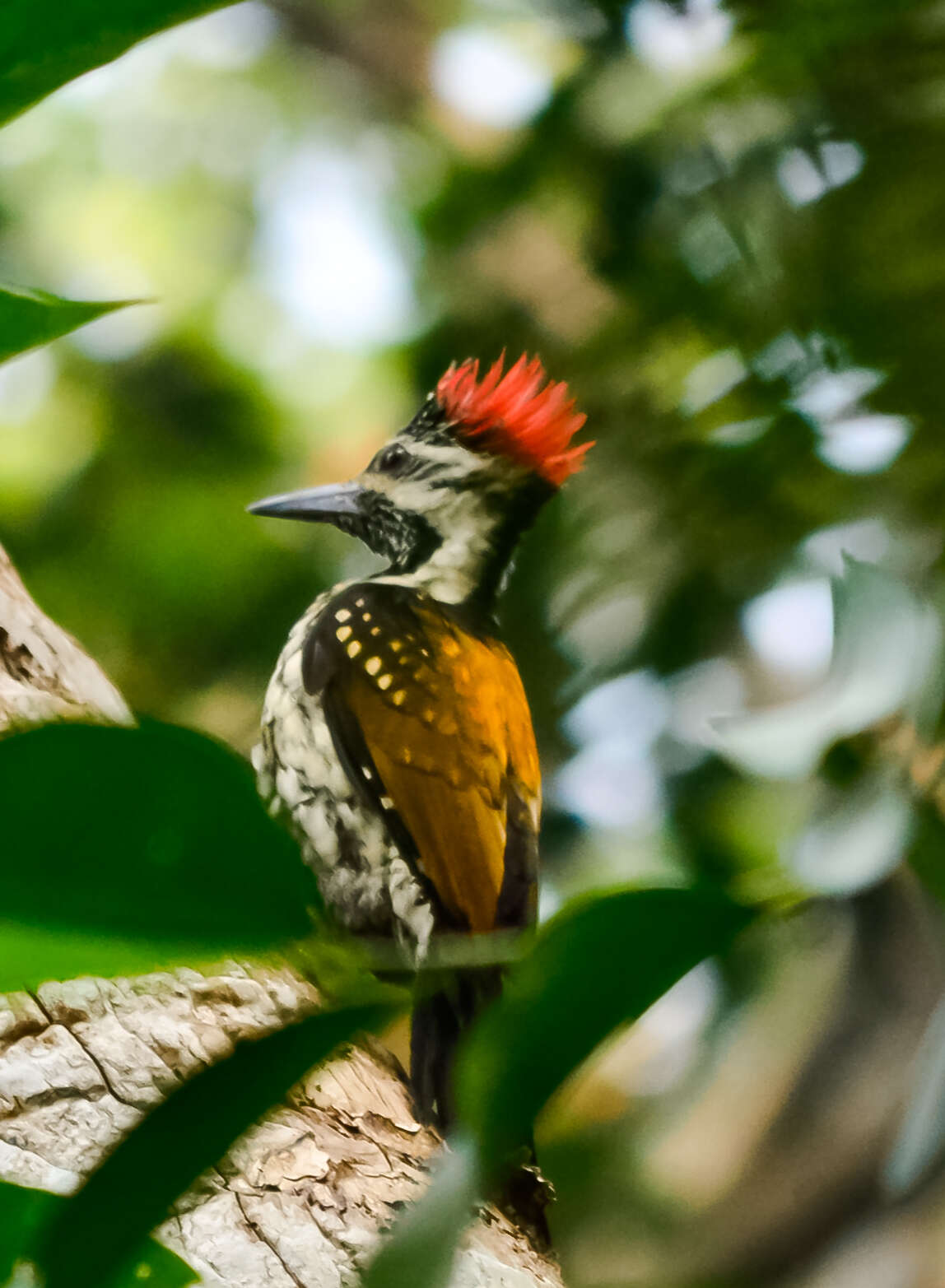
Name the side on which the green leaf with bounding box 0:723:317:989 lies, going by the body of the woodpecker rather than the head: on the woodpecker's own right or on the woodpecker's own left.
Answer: on the woodpecker's own left

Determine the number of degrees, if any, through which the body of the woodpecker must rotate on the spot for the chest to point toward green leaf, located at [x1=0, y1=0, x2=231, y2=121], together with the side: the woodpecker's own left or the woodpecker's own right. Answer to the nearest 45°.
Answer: approximately 90° to the woodpecker's own left
